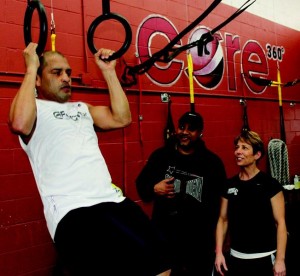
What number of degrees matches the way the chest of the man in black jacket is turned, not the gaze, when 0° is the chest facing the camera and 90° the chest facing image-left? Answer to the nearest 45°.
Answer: approximately 0°

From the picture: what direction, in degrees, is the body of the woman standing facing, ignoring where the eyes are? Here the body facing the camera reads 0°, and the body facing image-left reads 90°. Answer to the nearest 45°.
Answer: approximately 45°

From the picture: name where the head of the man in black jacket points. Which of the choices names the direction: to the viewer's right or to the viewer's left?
to the viewer's left

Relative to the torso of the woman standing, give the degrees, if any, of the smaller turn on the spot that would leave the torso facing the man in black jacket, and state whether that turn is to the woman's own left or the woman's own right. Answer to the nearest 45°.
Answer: approximately 90° to the woman's own right
